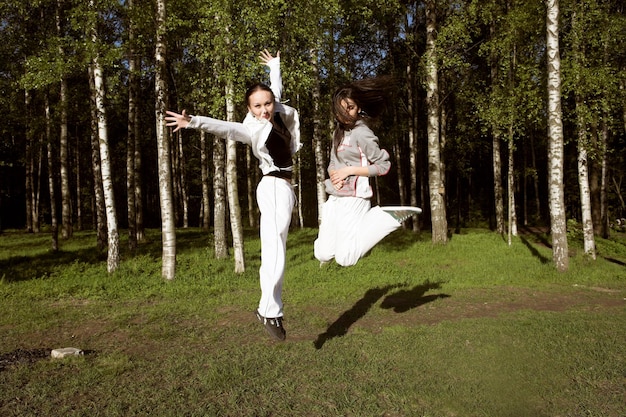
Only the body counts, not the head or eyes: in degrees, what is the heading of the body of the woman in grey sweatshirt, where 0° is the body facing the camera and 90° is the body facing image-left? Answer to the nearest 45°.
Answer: approximately 45°

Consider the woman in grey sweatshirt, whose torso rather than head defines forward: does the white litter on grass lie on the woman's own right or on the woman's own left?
on the woman's own right

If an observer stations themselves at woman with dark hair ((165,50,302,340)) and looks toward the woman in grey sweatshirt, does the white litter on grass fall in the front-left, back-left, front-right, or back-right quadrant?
back-left
